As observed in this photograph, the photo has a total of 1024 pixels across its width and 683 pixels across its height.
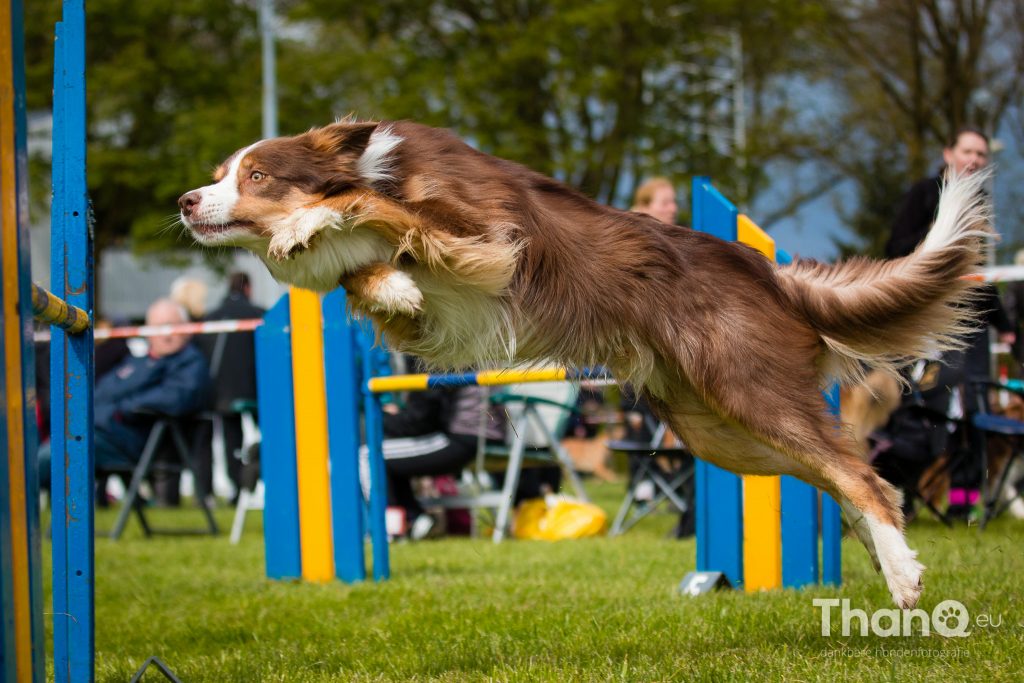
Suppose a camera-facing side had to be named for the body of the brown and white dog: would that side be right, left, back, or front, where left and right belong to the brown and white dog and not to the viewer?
left

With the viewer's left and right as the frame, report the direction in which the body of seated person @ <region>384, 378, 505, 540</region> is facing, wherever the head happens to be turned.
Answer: facing to the left of the viewer

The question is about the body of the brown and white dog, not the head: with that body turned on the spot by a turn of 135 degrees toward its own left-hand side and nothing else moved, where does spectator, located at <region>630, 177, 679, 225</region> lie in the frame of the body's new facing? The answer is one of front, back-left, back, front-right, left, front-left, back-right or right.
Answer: back-left

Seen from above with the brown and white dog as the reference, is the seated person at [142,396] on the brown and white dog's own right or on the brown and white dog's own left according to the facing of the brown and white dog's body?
on the brown and white dog's own right

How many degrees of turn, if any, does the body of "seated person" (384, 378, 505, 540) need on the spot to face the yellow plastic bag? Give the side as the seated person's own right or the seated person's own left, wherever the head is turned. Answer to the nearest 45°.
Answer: approximately 180°

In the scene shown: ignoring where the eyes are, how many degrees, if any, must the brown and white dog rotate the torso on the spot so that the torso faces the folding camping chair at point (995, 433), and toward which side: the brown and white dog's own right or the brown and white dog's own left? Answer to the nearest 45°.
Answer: approximately 135° to the brown and white dog's own right
